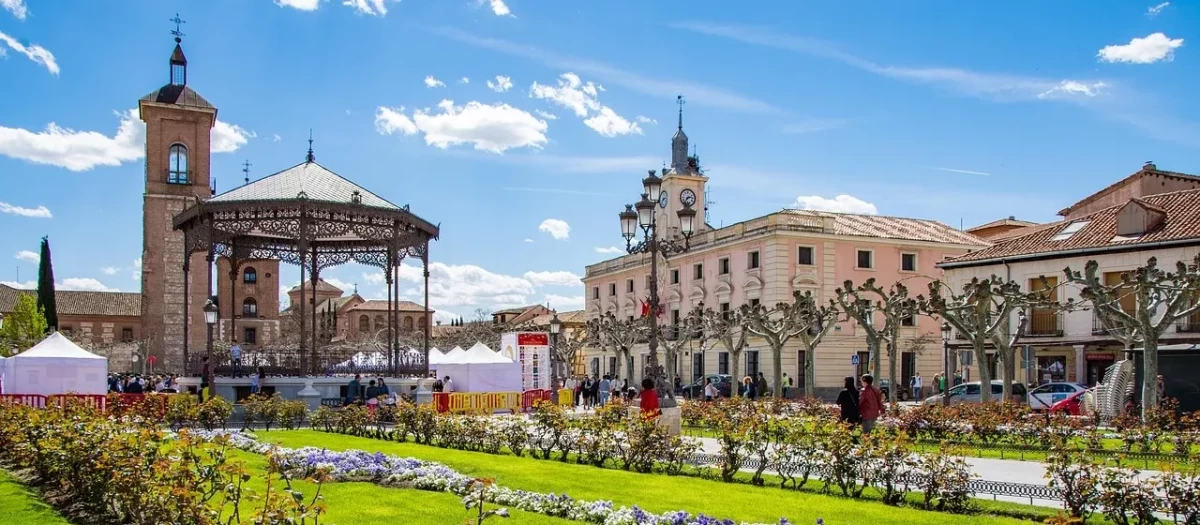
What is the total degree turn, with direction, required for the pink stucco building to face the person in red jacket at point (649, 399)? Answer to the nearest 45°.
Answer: approximately 45° to its left

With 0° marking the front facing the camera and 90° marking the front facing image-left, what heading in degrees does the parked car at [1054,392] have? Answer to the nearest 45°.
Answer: approximately 90°

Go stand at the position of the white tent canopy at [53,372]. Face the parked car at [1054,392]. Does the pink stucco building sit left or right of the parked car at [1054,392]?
left

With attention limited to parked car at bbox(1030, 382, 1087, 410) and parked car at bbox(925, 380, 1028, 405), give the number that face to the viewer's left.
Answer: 2

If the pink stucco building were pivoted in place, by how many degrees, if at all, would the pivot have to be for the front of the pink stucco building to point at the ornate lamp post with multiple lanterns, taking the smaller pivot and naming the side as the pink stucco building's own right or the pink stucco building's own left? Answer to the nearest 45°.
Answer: approximately 45° to the pink stucco building's own left

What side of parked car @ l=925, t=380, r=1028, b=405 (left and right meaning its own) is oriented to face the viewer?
left

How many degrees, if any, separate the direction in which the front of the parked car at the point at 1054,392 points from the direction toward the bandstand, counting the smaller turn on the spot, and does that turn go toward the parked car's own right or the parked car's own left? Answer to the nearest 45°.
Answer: approximately 45° to the parked car's own left

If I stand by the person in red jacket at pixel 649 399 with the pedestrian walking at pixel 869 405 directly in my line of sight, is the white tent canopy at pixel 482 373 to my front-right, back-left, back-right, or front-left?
back-left
